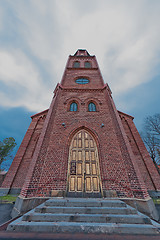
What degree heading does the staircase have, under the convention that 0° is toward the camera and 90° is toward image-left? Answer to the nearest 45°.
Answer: approximately 0°

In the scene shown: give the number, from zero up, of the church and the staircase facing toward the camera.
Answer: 2

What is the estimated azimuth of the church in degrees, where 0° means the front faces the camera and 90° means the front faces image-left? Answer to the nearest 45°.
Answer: approximately 0°
